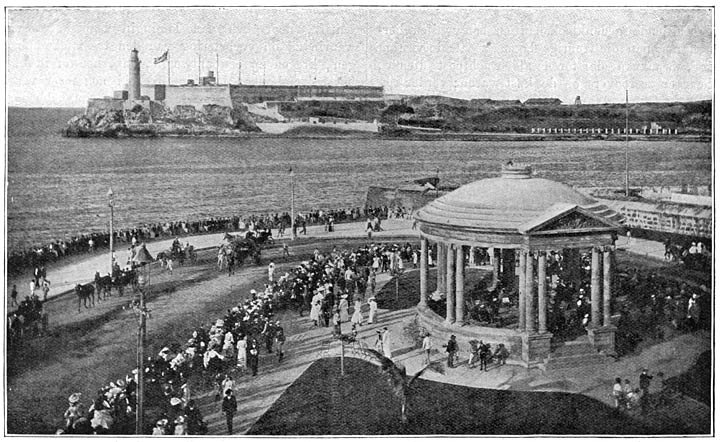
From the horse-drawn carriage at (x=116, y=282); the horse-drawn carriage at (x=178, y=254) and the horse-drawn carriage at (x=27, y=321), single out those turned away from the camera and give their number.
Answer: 0

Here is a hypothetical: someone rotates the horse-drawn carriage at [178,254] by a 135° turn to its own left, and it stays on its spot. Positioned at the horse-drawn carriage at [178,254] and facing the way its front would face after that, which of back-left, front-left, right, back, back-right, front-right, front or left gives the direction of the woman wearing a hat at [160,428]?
front-right

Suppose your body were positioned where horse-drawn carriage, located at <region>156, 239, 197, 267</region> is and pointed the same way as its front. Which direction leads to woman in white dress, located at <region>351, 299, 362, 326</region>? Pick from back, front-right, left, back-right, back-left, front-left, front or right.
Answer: back-left

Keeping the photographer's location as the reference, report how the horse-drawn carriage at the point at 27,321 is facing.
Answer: facing the viewer and to the left of the viewer

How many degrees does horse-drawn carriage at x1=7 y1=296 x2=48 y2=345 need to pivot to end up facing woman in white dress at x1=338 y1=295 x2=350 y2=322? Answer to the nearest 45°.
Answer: approximately 135° to its left

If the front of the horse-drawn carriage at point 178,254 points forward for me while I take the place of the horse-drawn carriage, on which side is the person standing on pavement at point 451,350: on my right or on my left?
on my left

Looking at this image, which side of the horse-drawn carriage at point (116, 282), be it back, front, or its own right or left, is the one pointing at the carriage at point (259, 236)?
back

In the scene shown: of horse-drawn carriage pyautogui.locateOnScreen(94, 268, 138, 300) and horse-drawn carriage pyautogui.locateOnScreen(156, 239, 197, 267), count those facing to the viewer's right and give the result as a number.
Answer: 0

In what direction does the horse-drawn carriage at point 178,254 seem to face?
to the viewer's left

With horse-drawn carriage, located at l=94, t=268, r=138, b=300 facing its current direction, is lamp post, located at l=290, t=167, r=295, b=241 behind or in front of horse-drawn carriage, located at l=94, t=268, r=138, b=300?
behind
